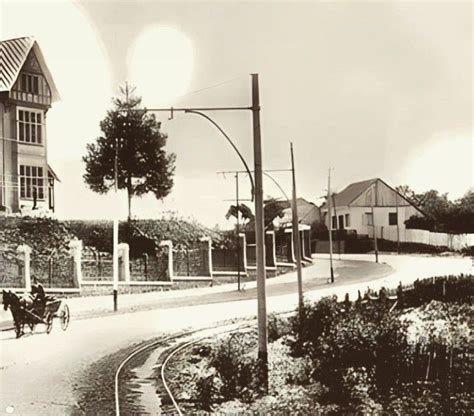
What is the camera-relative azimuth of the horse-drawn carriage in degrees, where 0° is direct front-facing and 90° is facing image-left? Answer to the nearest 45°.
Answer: approximately 45°

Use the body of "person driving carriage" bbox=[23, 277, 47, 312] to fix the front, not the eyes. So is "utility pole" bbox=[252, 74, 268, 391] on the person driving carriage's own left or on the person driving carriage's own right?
on the person driving carriage's own left

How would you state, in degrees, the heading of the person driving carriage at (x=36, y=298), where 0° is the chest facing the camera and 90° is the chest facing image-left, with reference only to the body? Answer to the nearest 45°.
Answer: approximately 45°

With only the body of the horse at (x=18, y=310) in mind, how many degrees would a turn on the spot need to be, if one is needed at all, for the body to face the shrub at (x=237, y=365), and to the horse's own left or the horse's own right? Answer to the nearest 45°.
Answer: approximately 90° to the horse's own left

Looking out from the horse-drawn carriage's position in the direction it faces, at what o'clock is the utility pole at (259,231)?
The utility pole is roughly at 8 o'clock from the horse-drawn carriage.

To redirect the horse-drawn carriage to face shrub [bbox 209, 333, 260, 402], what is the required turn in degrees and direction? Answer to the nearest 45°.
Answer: approximately 90° to its left
